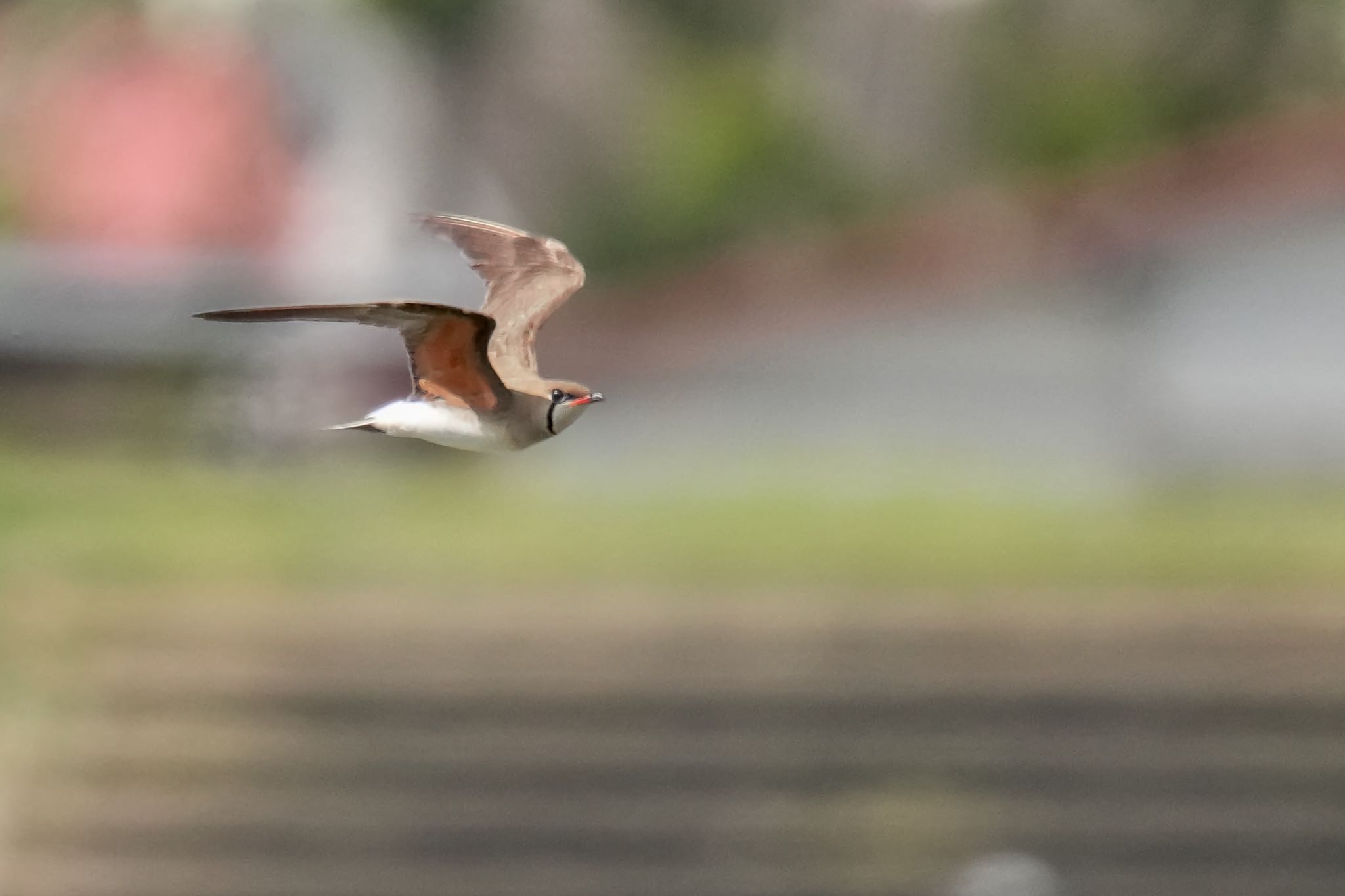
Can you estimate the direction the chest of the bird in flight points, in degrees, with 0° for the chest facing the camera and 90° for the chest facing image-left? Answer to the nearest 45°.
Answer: approximately 270°
